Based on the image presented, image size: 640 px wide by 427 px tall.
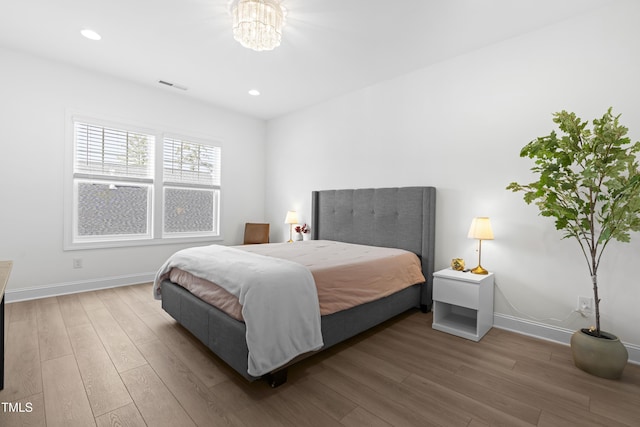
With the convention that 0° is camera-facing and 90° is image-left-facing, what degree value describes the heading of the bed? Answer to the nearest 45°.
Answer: approximately 45°

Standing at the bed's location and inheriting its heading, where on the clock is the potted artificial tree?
The potted artificial tree is roughly at 9 o'clock from the bed.

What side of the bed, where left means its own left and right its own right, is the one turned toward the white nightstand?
left

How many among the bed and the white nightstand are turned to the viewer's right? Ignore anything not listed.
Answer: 0

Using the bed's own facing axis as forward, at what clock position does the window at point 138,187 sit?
The window is roughly at 2 o'clock from the bed.

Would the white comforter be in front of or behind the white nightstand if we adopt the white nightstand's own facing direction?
in front

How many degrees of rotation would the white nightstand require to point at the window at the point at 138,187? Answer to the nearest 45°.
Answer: approximately 45° to its right

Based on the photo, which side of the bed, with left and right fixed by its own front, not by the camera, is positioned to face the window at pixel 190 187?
right
